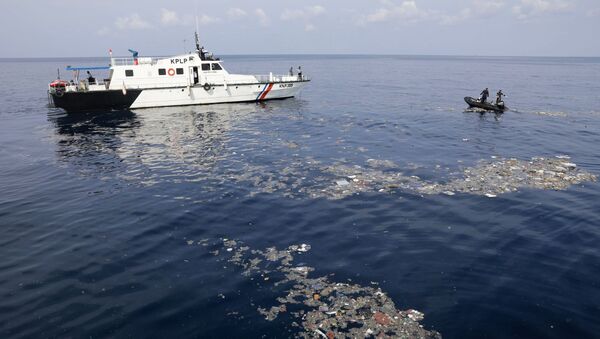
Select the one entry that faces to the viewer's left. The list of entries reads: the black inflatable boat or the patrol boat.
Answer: the black inflatable boat

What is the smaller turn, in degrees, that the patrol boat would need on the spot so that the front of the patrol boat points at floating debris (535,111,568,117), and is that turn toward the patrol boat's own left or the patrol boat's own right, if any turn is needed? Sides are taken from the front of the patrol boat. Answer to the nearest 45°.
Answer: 0° — it already faces it

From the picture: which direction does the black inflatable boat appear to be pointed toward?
to the viewer's left

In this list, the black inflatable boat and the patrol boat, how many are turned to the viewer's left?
1

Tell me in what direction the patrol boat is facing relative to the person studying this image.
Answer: facing to the right of the viewer
